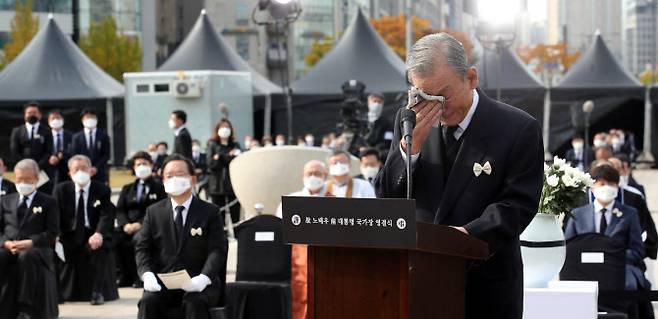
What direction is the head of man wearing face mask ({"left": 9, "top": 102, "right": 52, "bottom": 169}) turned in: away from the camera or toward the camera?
toward the camera

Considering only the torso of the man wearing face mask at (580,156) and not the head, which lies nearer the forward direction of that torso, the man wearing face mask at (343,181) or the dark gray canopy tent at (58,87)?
the man wearing face mask

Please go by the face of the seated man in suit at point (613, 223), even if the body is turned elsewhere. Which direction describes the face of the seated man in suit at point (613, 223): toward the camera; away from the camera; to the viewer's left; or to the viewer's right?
toward the camera

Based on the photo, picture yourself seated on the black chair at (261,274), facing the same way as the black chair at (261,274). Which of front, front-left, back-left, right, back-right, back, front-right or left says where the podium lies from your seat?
front

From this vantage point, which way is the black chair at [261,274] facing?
toward the camera

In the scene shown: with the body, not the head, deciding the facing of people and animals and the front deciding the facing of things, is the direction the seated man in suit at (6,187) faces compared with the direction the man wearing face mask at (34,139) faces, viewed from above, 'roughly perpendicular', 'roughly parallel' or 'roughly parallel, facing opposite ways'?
roughly parallel

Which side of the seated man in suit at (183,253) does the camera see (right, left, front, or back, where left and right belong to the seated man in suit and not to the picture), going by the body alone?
front

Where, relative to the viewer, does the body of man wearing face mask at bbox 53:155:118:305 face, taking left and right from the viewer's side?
facing the viewer

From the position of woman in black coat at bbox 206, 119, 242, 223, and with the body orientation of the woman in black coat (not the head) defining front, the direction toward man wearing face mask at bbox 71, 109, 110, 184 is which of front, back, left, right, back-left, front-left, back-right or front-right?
right

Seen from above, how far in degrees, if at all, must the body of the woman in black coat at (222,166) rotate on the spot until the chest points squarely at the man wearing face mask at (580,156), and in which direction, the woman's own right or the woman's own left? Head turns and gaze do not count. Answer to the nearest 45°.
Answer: approximately 135° to the woman's own left

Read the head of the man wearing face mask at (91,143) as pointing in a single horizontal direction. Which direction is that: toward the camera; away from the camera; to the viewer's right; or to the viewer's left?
toward the camera

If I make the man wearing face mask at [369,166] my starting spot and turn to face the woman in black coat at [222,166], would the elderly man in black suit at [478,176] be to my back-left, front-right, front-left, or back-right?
back-left

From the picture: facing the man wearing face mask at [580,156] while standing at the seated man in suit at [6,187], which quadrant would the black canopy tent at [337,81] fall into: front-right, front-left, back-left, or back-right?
front-left

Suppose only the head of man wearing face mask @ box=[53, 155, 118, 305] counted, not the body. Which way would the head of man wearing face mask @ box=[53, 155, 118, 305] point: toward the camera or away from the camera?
toward the camera

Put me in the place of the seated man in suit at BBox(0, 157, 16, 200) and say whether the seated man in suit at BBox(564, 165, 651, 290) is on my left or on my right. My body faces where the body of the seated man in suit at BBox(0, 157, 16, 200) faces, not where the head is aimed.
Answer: on my left
